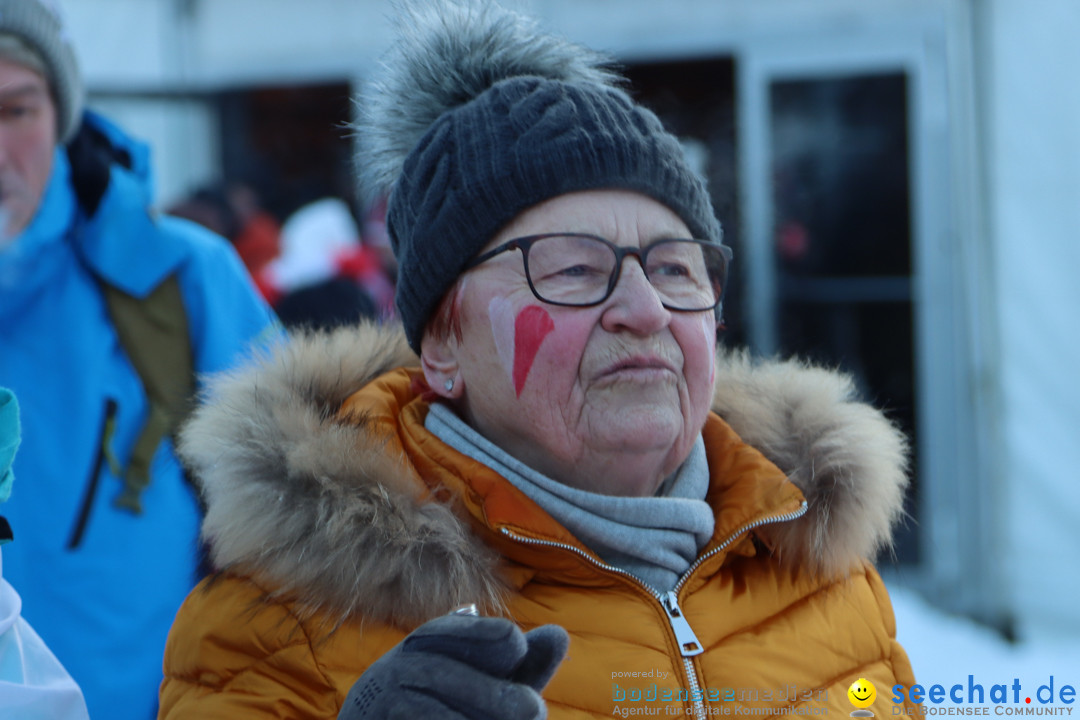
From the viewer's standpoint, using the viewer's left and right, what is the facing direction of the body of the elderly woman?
facing the viewer and to the right of the viewer

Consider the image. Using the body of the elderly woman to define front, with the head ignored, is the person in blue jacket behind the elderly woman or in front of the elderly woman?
behind

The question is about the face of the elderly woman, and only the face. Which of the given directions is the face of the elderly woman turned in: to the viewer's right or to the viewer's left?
to the viewer's right
